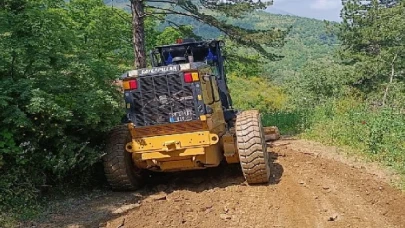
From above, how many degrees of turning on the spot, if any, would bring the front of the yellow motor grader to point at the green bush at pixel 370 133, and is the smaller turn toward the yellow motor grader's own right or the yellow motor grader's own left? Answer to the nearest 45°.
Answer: approximately 45° to the yellow motor grader's own right

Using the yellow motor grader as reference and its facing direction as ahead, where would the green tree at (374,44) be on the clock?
The green tree is roughly at 1 o'clock from the yellow motor grader.

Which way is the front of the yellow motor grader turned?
away from the camera

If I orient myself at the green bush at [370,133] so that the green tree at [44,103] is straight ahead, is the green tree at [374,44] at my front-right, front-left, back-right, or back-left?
back-right

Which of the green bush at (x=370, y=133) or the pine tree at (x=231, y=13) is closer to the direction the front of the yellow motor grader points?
the pine tree

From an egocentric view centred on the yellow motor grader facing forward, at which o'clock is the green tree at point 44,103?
The green tree is roughly at 9 o'clock from the yellow motor grader.
